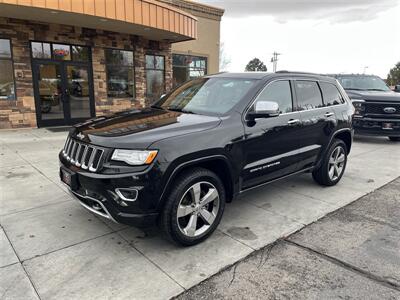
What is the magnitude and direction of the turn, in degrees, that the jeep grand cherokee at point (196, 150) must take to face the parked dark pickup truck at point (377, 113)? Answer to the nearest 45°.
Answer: approximately 180°

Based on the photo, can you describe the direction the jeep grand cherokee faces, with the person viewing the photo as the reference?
facing the viewer and to the left of the viewer

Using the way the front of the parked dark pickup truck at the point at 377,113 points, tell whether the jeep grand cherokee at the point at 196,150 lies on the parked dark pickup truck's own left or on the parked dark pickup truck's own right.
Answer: on the parked dark pickup truck's own right

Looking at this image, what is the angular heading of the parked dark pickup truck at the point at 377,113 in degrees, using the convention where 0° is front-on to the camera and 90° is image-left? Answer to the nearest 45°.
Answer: approximately 315°

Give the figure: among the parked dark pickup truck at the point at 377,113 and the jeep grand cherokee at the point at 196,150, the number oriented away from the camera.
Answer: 0
